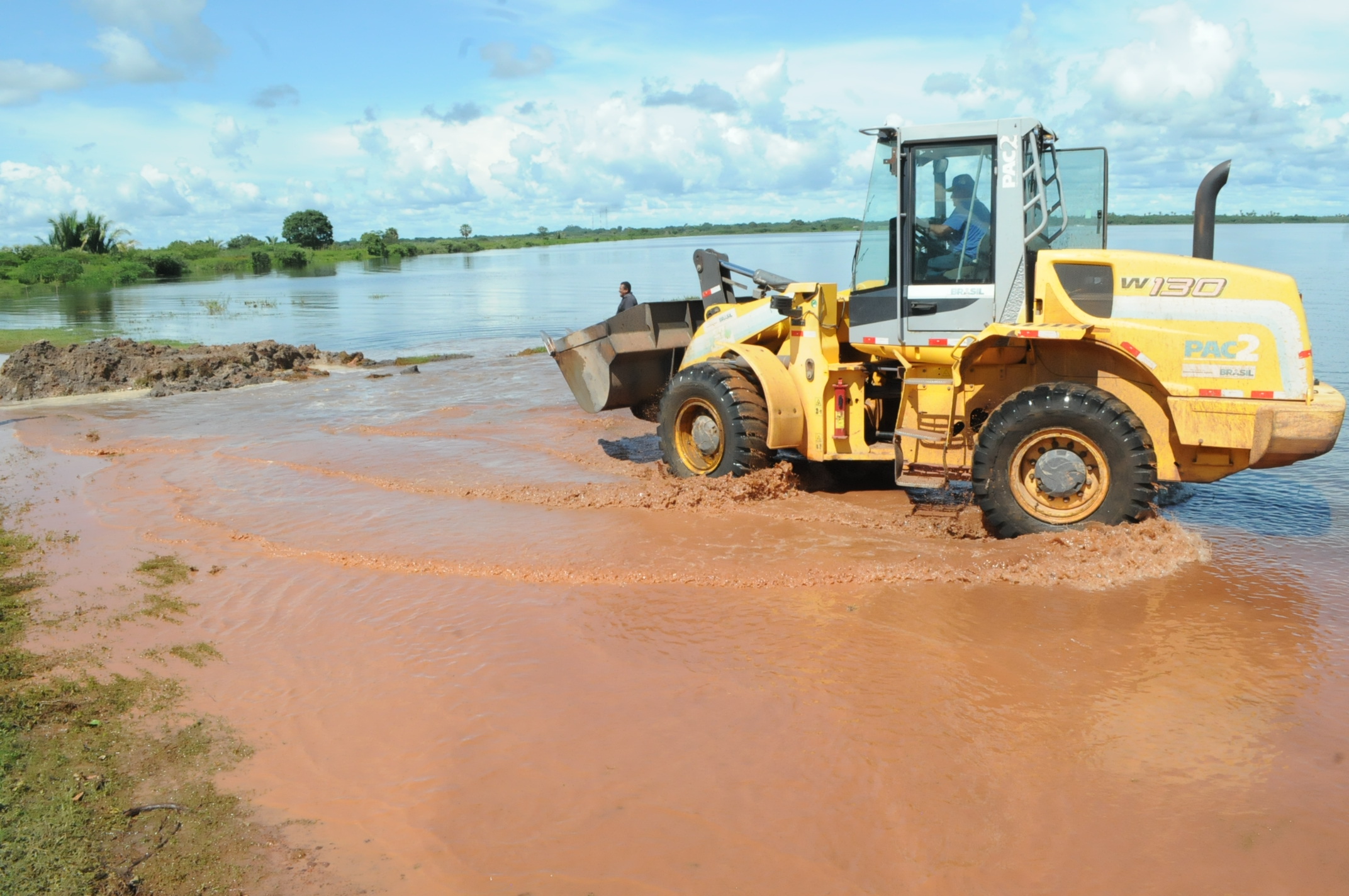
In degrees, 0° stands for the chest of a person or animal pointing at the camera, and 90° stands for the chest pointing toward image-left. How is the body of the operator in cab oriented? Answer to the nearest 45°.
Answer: approximately 90°

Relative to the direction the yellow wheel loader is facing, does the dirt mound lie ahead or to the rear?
ahead

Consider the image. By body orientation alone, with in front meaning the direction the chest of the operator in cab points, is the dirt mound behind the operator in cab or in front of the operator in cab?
in front

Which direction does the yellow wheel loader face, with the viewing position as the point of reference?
facing to the left of the viewer
